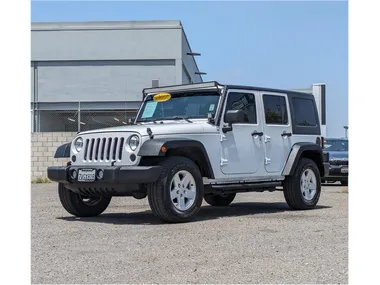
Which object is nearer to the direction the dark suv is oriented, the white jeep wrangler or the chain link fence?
the white jeep wrangler

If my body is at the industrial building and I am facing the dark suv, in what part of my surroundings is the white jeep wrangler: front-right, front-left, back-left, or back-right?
front-right

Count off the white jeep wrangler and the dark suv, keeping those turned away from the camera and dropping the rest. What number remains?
0

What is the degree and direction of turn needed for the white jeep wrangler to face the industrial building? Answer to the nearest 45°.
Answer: approximately 135° to its right

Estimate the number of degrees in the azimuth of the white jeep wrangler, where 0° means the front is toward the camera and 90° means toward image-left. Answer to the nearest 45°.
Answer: approximately 45°

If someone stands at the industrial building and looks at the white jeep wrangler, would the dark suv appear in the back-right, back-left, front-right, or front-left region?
front-left

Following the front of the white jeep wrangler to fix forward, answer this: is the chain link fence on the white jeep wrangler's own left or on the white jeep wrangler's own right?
on the white jeep wrangler's own right

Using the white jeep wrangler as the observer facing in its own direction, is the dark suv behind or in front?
behind

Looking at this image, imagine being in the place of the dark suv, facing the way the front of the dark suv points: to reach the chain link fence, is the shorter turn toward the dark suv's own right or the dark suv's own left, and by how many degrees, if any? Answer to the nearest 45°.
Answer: approximately 90° to the dark suv's own right

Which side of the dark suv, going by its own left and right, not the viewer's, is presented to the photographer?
front

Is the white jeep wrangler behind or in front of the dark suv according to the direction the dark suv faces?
in front

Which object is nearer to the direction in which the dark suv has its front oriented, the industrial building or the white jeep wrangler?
the white jeep wrangler

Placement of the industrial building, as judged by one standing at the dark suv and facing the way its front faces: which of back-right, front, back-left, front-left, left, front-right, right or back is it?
back-right

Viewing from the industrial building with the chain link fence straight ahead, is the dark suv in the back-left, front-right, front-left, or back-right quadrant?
front-left

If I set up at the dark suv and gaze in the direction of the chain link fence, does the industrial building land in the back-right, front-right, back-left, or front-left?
front-right

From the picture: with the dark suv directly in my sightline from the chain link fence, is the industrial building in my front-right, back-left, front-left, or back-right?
back-left
